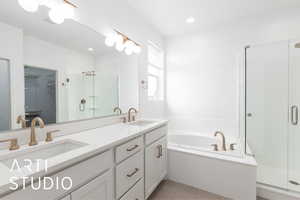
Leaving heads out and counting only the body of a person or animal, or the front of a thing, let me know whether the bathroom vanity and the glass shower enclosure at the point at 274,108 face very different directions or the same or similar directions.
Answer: very different directions

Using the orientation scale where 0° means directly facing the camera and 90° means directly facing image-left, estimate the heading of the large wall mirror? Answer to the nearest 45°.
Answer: approximately 315°

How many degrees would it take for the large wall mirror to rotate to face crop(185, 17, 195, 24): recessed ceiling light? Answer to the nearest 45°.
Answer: approximately 45° to its left

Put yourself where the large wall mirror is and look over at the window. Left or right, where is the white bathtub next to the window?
right

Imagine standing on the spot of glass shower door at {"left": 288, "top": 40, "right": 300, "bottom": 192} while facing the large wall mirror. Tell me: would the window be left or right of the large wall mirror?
right

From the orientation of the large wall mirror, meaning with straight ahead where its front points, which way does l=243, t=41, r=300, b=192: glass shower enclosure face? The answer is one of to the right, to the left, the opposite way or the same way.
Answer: to the right

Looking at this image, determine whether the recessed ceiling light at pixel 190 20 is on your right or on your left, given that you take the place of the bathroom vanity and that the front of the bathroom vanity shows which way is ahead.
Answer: on your left

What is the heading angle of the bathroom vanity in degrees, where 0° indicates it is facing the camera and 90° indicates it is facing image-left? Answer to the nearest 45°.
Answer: approximately 315°

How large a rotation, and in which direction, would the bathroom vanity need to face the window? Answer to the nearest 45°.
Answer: approximately 90° to its left

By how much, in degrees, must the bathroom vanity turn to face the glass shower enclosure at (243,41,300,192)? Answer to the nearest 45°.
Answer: approximately 45° to its left
